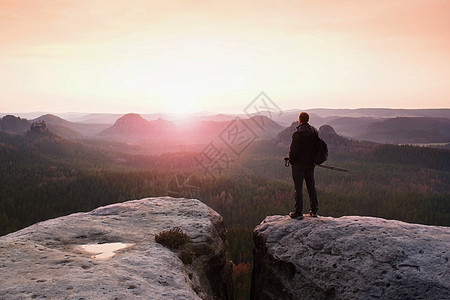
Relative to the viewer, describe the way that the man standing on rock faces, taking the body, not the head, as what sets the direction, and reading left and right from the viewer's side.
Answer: facing away from the viewer and to the left of the viewer
